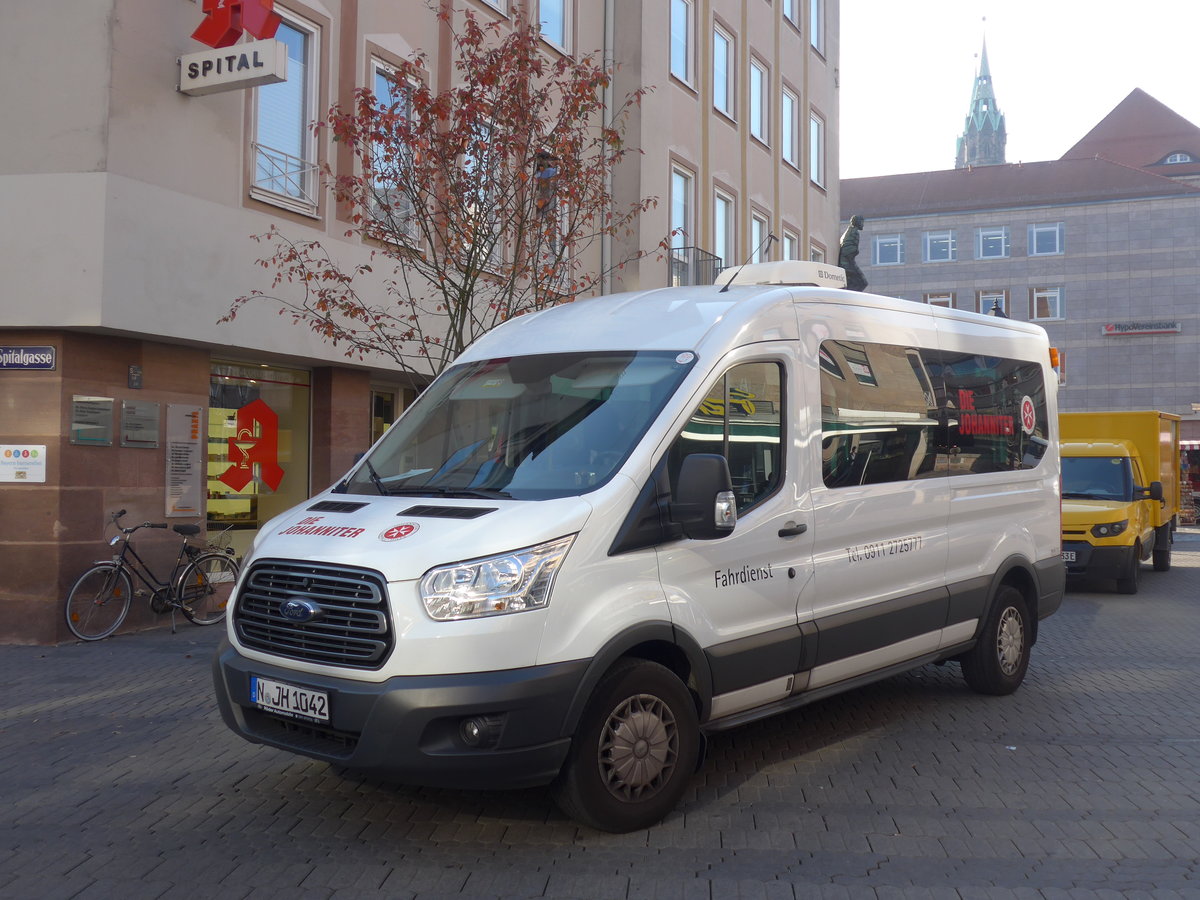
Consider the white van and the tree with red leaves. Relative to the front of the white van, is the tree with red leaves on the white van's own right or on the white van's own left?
on the white van's own right

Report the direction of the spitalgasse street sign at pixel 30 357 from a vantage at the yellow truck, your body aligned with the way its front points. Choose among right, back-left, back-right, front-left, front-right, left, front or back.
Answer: front-right

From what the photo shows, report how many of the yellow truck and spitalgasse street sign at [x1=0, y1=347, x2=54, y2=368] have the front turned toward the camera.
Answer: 2

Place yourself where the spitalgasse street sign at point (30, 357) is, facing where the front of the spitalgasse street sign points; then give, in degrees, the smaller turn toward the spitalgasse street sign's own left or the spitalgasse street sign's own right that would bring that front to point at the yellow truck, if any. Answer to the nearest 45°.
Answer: approximately 90° to the spitalgasse street sign's own left

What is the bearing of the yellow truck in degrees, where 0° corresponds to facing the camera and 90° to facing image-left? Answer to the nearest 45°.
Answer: approximately 0°

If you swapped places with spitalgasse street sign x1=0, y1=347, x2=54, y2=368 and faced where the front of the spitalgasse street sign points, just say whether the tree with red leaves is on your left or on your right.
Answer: on your left

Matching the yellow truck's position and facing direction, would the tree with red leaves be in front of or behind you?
in front

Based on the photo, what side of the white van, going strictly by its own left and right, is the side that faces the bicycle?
right

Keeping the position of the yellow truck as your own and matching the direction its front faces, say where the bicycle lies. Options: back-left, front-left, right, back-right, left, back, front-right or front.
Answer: front-right
